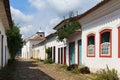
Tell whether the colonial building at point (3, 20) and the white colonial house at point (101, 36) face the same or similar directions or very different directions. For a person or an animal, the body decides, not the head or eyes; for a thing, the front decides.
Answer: very different directions

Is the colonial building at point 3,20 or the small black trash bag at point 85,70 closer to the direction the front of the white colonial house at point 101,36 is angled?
the colonial building

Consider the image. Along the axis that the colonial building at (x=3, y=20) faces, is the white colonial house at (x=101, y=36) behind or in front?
in front

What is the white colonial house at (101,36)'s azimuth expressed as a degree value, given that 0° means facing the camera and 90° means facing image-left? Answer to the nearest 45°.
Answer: approximately 45°

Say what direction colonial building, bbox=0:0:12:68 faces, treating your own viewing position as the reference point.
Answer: facing to the right of the viewer

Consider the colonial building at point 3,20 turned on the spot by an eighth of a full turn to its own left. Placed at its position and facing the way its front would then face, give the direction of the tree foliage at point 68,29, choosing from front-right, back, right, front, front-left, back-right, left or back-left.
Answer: front

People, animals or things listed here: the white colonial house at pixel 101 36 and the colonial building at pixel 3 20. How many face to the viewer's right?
1
